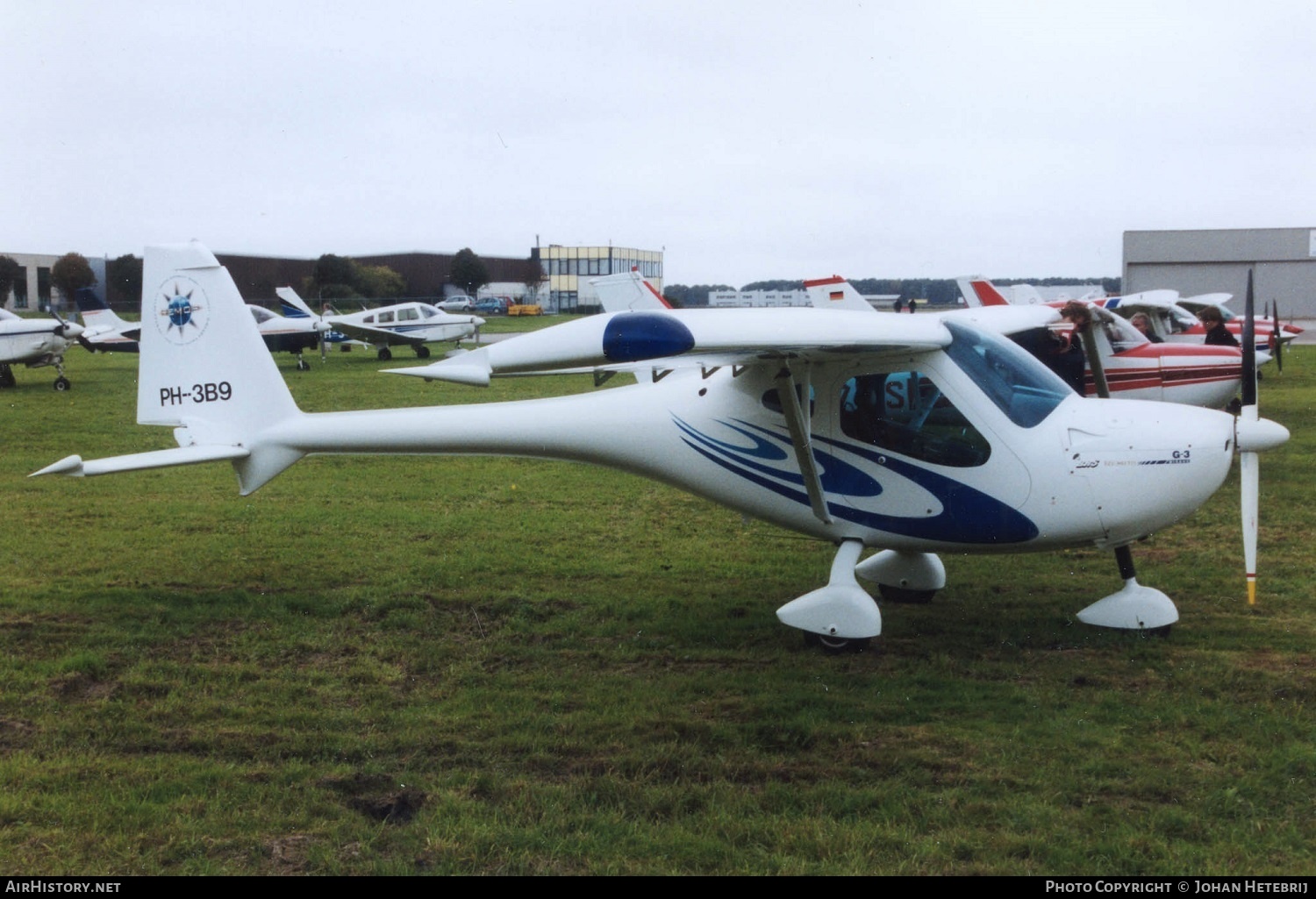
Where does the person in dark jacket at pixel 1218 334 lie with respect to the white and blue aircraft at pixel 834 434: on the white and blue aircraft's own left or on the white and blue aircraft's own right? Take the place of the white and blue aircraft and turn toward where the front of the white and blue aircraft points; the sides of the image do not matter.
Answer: on the white and blue aircraft's own left

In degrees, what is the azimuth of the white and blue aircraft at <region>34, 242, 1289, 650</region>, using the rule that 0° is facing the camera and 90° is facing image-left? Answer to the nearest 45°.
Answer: approximately 270°

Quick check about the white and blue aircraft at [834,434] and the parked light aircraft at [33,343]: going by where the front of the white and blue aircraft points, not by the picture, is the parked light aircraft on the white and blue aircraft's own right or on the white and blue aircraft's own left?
on the white and blue aircraft's own left

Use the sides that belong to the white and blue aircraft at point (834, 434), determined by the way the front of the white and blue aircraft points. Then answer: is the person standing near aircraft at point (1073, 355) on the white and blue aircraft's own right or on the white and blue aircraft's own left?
on the white and blue aircraft's own left

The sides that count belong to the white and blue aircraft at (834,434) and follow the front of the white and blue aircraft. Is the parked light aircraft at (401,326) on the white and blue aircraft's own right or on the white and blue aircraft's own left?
on the white and blue aircraft's own left

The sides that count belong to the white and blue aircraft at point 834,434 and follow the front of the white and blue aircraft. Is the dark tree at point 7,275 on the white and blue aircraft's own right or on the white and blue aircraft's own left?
on the white and blue aircraft's own left
